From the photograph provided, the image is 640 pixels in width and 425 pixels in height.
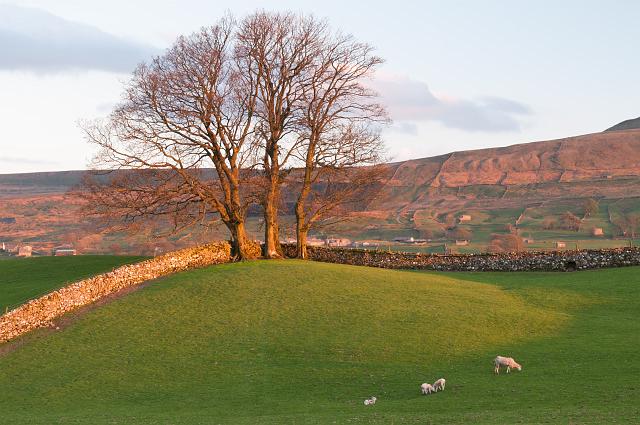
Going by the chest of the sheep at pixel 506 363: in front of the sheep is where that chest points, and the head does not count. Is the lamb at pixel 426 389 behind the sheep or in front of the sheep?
behind

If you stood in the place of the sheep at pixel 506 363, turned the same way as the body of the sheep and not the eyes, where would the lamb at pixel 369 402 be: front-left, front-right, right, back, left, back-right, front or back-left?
back-right

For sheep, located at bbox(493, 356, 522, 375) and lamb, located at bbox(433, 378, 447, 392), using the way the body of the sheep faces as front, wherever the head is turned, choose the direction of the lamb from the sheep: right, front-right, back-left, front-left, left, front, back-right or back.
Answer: back-right

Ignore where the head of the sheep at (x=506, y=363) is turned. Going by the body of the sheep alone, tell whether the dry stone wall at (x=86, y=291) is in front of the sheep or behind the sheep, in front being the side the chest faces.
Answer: behind

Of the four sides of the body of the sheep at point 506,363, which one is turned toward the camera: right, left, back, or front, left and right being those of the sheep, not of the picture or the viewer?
right
